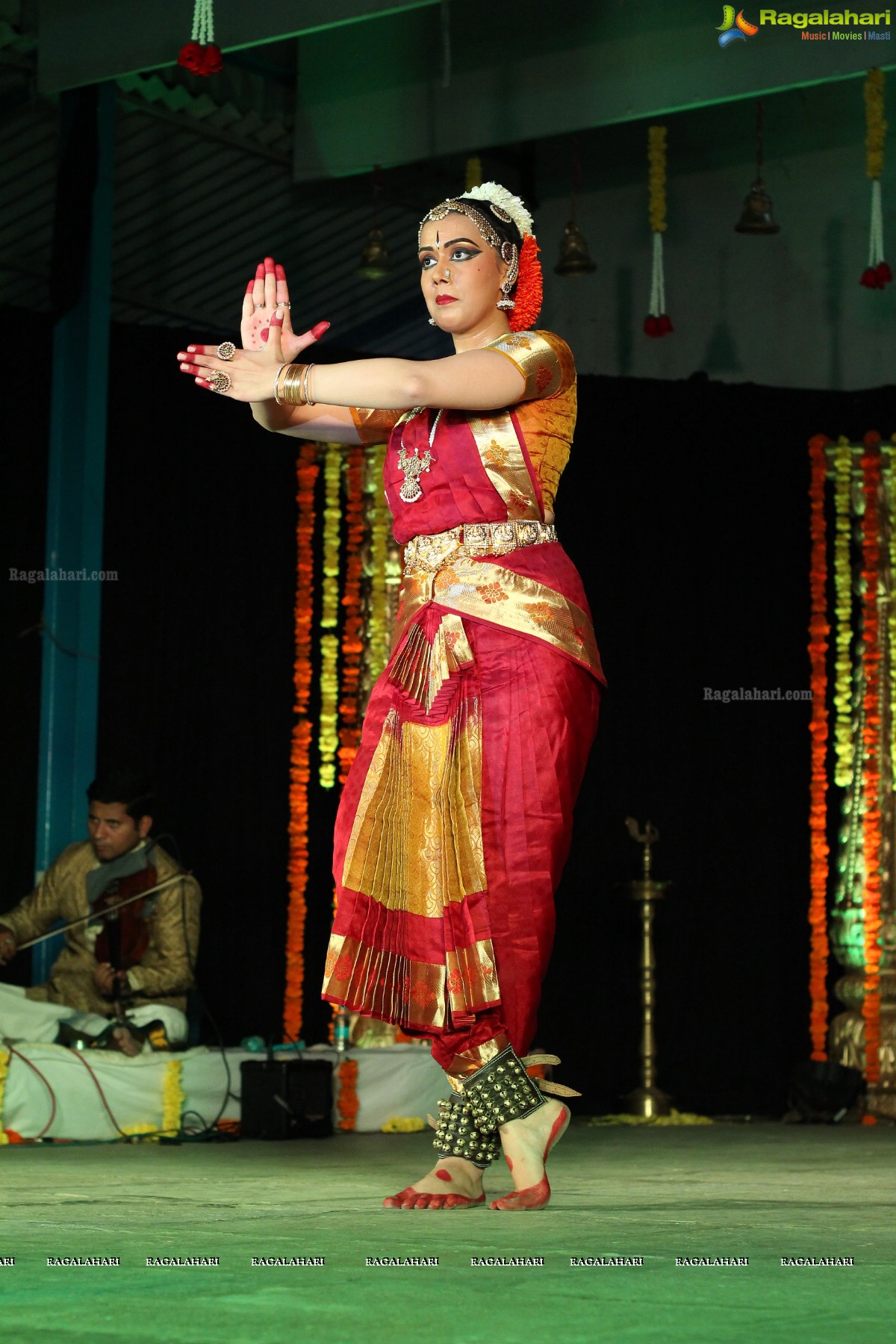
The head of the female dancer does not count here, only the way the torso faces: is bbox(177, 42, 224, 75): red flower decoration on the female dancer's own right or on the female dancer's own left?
on the female dancer's own right

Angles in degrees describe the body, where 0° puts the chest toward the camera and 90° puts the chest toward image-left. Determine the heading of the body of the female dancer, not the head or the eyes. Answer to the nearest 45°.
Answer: approximately 45°

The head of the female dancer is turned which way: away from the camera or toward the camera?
toward the camera

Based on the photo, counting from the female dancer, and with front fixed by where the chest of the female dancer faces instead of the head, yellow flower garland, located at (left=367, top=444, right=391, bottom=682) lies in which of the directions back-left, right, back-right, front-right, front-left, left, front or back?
back-right

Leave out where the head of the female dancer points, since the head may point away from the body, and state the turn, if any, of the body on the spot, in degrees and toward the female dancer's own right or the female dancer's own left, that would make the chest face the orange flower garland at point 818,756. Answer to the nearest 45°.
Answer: approximately 135° to the female dancer's own right

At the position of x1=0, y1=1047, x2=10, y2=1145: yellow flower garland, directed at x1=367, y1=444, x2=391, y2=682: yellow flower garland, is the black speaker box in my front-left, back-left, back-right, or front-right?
front-right

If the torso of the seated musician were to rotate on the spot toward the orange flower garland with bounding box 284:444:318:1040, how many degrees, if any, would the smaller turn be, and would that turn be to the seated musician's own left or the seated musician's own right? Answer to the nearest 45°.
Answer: approximately 90° to the seated musician's own left

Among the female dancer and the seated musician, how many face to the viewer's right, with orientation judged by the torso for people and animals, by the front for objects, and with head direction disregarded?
0

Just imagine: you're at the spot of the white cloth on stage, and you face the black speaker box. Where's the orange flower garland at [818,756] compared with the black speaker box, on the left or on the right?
left
